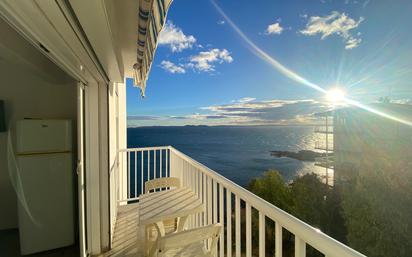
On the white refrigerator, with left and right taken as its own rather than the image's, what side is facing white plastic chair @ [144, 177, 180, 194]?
left

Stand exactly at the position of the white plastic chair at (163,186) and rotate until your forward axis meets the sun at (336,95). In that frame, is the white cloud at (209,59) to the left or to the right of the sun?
left

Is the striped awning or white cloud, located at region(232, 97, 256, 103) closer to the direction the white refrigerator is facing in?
the striped awning

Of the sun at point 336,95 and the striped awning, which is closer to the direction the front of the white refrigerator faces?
the striped awning

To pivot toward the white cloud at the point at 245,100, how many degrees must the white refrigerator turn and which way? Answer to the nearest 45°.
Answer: approximately 135° to its left

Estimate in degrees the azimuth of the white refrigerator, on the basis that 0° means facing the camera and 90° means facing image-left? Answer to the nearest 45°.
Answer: approximately 0°

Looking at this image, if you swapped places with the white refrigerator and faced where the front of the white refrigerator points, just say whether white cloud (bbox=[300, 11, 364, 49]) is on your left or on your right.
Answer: on your left

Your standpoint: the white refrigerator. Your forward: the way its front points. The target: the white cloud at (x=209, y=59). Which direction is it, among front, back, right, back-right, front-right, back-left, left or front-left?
back-left
